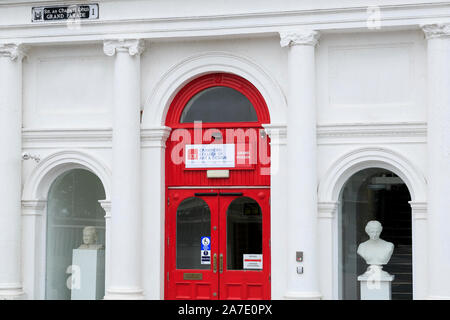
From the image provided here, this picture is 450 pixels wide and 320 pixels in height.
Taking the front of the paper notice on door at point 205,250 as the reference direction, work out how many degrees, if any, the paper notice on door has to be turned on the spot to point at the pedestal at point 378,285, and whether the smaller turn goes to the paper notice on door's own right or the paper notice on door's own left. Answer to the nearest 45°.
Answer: approximately 90° to the paper notice on door's own left

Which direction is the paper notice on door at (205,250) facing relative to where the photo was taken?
toward the camera

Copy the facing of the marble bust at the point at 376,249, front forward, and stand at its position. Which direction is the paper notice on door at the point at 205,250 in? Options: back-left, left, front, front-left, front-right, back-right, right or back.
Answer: right

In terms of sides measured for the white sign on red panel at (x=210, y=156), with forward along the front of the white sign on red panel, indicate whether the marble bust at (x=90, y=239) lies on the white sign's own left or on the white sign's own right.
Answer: on the white sign's own right

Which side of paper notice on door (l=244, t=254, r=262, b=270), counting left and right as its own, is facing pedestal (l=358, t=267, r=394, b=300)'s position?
left

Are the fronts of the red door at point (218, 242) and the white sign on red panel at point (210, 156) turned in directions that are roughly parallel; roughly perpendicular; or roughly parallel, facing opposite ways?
roughly parallel

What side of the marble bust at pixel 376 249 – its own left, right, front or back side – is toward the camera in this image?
front

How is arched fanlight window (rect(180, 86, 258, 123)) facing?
toward the camera

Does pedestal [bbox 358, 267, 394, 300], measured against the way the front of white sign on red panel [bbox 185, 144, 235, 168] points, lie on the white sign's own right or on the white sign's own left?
on the white sign's own left

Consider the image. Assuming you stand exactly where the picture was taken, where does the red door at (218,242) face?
facing the viewer
